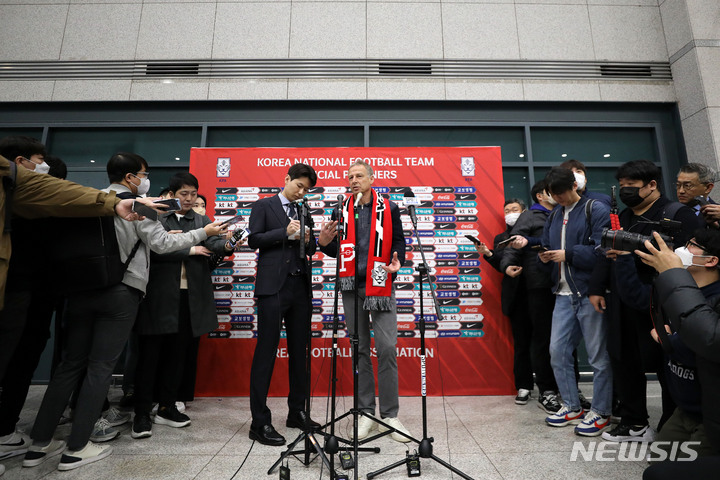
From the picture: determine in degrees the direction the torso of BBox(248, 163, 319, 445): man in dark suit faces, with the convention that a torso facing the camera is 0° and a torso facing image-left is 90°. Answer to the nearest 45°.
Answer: approximately 315°

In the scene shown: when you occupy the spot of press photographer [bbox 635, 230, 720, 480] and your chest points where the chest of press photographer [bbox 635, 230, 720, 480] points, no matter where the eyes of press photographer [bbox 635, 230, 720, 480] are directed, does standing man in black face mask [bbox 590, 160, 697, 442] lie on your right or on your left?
on your right

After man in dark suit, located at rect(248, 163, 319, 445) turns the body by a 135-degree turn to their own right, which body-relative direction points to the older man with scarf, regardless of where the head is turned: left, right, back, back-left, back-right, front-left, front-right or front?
back

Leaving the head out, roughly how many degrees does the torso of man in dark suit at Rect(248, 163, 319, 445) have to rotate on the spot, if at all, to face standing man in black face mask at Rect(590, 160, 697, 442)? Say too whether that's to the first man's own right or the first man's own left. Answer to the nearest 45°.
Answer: approximately 45° to the first man's own left

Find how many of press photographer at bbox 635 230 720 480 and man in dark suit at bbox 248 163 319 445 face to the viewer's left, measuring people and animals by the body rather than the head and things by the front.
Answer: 1

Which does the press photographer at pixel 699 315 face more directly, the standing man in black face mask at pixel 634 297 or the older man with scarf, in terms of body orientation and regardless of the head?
the older man with scarf

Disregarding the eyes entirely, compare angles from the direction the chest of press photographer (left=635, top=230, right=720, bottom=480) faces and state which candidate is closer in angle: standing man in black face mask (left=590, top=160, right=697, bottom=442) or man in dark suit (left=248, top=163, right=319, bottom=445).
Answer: the man in dark suit

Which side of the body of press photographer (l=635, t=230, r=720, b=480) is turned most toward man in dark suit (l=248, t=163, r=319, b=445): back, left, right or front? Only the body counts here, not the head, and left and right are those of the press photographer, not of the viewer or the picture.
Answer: front

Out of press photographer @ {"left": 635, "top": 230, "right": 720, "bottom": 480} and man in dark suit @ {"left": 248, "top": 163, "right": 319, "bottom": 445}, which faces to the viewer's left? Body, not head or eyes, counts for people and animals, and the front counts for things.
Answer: the press photographer

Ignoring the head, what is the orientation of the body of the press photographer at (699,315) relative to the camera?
to the viewer's left

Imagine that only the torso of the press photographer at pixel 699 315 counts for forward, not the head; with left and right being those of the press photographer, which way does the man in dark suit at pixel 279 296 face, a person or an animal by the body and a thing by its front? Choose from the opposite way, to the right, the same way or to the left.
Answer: the opposite way

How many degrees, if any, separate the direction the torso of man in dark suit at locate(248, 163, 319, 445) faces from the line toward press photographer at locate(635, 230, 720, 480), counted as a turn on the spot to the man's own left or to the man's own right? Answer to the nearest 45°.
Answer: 0° — they already face them
